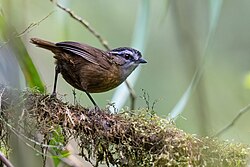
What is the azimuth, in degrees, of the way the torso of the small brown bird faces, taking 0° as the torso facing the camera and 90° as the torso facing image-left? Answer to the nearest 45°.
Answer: approximately 270°
